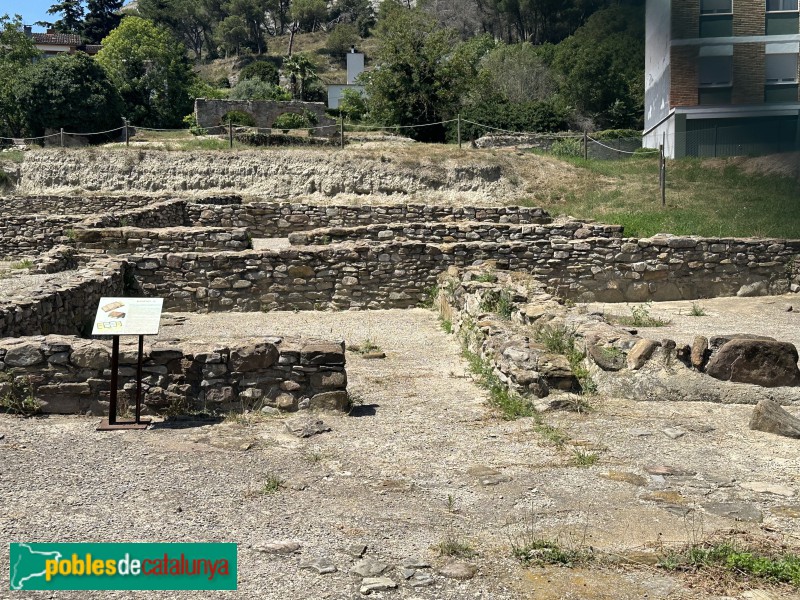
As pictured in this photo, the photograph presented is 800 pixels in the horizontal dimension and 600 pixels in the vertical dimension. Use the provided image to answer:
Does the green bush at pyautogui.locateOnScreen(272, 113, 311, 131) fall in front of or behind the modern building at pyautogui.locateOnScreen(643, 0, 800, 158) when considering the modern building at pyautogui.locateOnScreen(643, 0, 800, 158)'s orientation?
behind

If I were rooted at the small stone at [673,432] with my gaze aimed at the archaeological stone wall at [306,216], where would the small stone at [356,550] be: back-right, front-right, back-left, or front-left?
back-left

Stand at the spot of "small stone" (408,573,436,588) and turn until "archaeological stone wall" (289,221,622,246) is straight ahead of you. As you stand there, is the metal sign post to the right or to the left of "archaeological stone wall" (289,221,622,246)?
left

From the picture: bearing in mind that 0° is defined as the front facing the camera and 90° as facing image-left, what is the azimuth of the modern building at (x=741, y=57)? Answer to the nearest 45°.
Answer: approximately 0°

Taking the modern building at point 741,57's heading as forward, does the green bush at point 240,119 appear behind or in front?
behind
